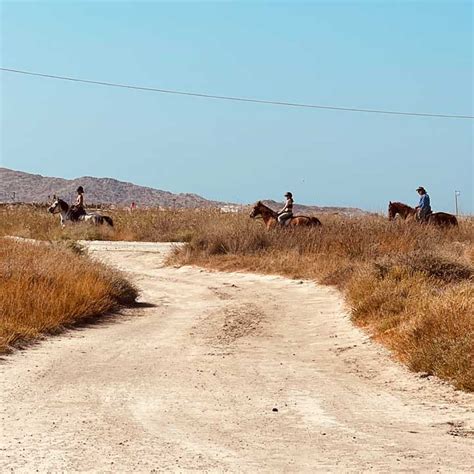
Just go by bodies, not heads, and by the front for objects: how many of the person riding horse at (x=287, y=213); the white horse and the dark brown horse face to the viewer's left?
3

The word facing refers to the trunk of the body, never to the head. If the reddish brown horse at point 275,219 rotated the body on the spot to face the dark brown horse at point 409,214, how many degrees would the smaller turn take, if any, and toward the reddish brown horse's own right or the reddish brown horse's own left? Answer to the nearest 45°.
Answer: approximately 180°

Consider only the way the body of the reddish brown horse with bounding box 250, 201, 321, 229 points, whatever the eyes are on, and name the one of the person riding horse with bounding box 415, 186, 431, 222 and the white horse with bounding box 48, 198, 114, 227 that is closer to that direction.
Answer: the white horse

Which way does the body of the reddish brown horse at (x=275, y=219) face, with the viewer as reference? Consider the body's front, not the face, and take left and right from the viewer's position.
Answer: facing to the left of the viewer

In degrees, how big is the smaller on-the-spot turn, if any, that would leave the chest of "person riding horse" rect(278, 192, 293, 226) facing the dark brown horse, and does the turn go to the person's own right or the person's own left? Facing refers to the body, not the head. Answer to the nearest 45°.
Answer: approximately 180°

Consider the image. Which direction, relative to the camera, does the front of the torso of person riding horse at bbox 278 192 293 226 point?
to the viewer's left

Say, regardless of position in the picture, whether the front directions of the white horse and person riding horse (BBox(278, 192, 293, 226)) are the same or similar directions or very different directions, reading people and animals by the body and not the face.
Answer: same or similar directions

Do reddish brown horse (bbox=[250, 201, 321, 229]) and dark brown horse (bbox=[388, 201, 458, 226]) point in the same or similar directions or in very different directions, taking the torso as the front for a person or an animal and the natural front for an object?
same or similar directions

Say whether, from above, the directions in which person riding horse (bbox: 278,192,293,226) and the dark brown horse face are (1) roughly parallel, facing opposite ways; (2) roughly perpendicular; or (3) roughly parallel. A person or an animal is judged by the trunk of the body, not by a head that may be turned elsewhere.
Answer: roughly parallel

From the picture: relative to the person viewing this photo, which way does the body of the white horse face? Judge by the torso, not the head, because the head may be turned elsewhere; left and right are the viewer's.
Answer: facing to the left of the viewer

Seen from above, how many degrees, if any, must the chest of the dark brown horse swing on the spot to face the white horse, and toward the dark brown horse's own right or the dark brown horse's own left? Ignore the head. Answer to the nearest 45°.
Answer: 0° — it already faces it

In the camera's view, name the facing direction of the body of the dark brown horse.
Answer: to the viewer's left

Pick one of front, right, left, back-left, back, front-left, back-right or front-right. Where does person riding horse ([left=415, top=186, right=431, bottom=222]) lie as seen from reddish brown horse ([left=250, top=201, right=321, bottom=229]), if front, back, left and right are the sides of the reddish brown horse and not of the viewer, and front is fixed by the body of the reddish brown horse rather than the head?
back

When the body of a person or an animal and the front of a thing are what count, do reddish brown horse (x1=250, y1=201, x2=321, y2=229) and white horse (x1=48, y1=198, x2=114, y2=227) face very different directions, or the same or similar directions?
same or similar directions
